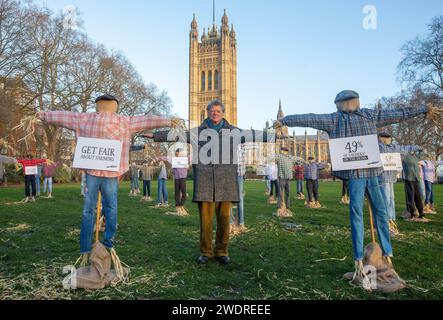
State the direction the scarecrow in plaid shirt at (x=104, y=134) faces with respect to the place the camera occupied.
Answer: facing the viewer

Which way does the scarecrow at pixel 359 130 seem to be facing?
toward the camera

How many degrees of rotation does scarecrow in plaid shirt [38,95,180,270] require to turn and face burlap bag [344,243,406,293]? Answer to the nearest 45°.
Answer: approximately 45° to its left

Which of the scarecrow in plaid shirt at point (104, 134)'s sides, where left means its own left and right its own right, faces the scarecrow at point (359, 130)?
left

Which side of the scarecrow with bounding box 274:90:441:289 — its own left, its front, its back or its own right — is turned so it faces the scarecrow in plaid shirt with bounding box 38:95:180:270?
right

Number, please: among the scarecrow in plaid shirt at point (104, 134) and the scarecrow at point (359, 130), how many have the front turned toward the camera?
2
